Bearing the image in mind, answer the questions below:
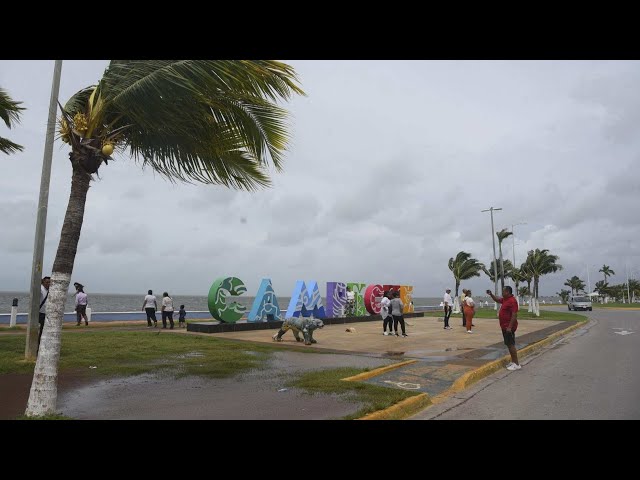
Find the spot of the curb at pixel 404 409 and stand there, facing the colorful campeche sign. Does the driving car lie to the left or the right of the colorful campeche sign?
right

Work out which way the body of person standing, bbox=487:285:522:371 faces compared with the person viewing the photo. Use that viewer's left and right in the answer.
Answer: facing to the left of the viewer

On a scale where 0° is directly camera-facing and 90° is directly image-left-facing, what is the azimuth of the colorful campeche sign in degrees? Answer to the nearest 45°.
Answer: approximately 315°

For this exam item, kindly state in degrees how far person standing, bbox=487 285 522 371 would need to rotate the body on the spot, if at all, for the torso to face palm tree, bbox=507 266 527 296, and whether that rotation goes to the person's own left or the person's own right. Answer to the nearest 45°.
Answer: approximately 90° to the person's own right

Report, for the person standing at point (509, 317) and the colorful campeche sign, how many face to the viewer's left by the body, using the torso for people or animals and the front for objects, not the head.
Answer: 1

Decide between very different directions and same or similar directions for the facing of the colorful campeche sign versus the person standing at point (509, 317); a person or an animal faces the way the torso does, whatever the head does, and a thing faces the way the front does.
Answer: very different directions
